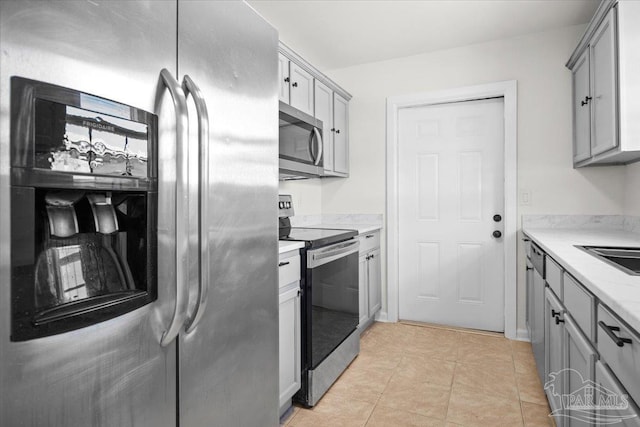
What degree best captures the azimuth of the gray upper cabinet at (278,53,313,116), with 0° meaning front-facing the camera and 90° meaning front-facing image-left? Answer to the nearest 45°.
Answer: approximately 315°

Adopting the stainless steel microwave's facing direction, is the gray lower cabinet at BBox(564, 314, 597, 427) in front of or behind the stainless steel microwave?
in front

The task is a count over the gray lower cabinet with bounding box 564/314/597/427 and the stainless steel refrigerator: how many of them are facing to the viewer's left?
1

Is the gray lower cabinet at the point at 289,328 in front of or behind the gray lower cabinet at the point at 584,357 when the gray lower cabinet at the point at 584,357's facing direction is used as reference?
in front

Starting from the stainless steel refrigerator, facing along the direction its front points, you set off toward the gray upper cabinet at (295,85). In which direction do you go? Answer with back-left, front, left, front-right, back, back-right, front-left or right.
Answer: left

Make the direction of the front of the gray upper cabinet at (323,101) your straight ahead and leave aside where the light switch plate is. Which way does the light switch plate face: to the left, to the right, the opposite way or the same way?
to the right

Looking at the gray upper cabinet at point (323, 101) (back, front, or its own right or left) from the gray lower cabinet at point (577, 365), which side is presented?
front

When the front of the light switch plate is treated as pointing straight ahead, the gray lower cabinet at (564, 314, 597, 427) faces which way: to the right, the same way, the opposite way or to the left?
to the right

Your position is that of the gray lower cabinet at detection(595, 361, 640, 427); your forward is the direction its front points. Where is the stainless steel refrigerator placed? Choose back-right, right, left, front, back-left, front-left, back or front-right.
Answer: front-left

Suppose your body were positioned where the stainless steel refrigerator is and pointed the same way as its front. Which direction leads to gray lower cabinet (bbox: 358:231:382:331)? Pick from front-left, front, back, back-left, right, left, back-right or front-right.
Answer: left

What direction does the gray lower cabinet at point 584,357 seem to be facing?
to the viewer's left

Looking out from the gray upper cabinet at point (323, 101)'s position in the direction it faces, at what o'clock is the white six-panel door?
The white six-panel door is roughly at 10 o'clock from the gray upper cabinet.
